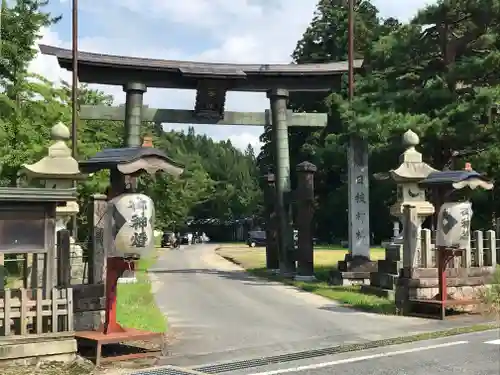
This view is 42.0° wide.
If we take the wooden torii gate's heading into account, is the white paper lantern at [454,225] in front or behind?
in front

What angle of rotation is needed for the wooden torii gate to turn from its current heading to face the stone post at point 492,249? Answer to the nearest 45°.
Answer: approximately 45° to its left

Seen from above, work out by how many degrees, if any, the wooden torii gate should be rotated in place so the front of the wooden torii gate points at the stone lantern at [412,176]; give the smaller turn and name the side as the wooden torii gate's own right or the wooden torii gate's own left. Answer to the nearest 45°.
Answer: approximately 45° to the wooden torii gate's own left

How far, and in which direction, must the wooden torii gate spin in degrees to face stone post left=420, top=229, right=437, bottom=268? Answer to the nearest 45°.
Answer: approximately 45° to its left

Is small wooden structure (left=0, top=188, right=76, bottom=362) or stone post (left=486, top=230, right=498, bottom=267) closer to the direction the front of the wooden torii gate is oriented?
the small wooden structure

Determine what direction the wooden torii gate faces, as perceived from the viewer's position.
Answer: facing the viewer

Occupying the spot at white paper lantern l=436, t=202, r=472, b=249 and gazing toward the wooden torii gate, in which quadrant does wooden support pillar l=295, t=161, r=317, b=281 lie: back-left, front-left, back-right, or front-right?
front-right

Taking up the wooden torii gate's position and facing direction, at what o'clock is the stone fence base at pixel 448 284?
The stone fence base is roughly at 11 o'clock from the wooden torii gate.

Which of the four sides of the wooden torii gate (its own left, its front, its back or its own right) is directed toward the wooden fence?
front

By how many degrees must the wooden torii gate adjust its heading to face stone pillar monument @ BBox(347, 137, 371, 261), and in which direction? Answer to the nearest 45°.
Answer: approximately 90° to its left
